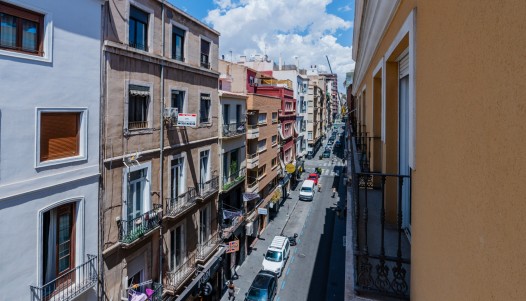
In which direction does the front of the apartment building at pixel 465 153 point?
to the viewer's left

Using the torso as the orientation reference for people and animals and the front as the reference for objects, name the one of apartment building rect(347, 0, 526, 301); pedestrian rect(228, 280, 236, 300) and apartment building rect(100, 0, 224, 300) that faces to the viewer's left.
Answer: apartment building rect(347, 0, 526, 301)

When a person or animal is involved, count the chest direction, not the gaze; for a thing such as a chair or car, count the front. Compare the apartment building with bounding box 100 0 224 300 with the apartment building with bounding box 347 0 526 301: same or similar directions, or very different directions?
very different directions

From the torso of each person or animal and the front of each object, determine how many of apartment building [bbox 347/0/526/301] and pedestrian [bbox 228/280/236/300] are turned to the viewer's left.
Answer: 1

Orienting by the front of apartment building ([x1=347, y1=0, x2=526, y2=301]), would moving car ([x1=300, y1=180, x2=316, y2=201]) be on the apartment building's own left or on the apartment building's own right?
on the apartment building's own right

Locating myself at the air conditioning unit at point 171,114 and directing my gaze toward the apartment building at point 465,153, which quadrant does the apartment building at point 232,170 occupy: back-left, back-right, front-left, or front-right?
back-left
